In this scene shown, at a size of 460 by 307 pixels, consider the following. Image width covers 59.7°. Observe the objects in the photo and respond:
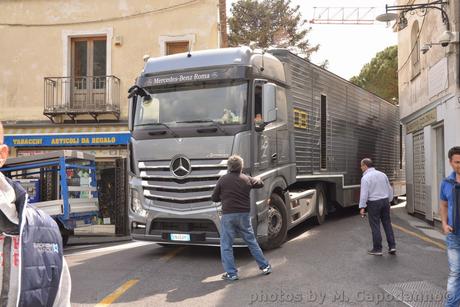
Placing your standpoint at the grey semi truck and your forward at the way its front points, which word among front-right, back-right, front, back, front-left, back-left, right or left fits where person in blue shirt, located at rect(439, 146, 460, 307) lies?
left

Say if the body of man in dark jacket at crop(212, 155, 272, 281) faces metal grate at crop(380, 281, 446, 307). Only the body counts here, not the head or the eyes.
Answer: no

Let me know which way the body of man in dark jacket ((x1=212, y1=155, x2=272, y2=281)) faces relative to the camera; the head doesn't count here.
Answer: away from the camera

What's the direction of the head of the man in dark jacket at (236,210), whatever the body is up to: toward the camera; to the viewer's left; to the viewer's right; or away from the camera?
away from the camera

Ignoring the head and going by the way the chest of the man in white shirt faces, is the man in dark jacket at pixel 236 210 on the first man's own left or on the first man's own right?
on the first man's own left

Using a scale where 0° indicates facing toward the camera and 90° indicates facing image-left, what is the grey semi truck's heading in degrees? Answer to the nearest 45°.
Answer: approximately 45°

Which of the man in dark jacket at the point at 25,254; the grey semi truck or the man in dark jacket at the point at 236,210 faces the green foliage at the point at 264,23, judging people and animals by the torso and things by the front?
the man in dark jacket at the point at 236,210

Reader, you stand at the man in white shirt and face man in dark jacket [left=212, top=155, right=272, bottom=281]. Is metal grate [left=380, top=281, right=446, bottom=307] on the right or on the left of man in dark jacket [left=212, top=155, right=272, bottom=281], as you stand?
left

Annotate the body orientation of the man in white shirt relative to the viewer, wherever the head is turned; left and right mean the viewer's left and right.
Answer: facing away from the viewer and to the left of the viewer
